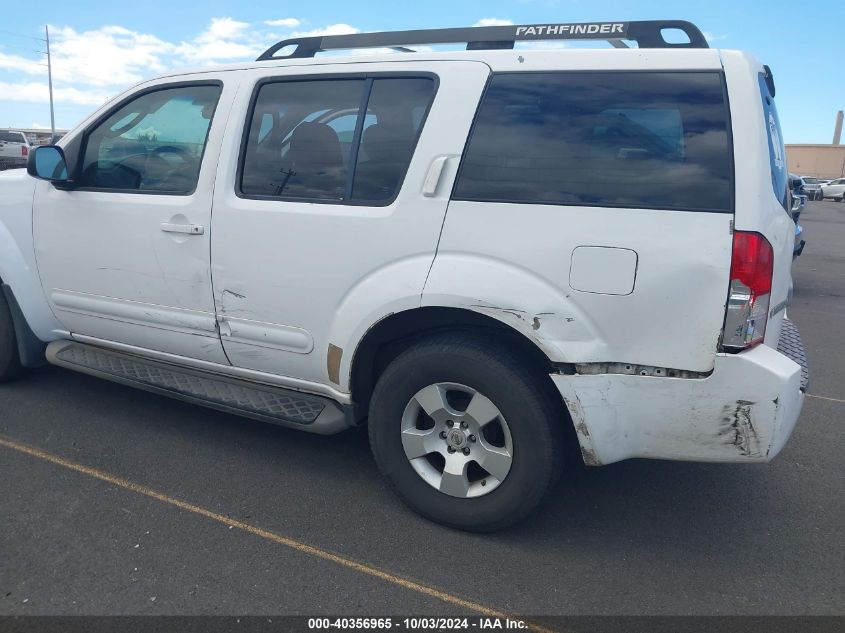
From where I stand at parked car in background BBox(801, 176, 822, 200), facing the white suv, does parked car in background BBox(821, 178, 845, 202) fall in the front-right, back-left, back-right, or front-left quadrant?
back-left

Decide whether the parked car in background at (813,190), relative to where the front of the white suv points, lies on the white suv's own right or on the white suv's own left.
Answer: on the white suv's own right

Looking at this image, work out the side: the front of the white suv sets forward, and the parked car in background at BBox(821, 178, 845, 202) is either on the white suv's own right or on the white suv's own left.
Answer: on the white suv's own right

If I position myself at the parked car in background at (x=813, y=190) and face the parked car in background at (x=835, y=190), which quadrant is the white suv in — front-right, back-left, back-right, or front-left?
back-right

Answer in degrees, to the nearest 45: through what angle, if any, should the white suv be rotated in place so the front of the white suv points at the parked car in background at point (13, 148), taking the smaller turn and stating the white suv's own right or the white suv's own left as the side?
0° — it already faces it

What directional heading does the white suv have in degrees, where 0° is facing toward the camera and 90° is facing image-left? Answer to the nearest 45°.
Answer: approximately 135°
